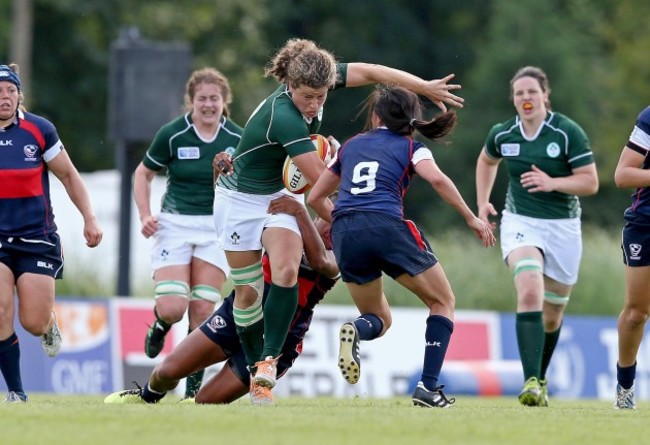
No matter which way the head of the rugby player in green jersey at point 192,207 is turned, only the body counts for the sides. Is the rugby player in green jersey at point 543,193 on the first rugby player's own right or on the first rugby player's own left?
on the first rugby player's own left

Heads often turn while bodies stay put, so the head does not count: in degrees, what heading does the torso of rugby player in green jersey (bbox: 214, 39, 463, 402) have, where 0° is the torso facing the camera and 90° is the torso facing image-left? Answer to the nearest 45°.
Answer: approximately 315°

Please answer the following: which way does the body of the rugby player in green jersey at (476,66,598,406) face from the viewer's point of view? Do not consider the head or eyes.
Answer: toward the camera

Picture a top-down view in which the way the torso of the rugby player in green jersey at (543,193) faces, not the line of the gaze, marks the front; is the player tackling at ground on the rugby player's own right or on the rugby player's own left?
on the rugby player's own right

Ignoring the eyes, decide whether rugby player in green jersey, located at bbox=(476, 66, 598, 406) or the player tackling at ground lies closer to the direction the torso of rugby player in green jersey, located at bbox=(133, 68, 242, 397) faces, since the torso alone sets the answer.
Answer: the player tackling at ground

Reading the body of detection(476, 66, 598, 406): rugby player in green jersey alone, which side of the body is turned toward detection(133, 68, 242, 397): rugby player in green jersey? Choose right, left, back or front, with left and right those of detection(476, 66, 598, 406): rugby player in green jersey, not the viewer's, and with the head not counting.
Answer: right

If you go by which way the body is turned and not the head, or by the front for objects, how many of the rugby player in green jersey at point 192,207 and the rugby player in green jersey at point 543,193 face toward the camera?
2

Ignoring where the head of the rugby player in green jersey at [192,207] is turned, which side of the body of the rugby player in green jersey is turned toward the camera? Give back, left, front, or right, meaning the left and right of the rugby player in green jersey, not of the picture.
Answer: front

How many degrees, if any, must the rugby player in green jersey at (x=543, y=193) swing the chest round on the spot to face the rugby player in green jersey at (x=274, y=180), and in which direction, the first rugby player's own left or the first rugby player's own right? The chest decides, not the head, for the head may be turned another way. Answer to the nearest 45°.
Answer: approximately 45° to the first rugby player's own right
